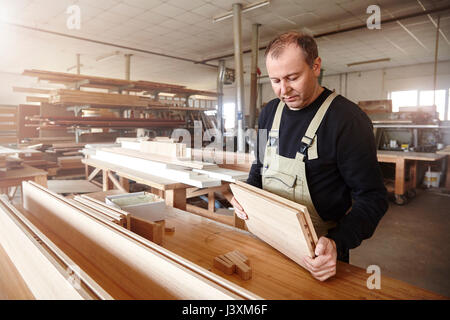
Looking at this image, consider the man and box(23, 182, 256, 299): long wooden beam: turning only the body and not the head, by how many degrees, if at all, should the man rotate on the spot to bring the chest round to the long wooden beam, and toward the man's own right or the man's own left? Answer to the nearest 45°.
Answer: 0° — they already face it

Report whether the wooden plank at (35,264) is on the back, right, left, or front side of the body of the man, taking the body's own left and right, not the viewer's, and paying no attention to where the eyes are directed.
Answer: front

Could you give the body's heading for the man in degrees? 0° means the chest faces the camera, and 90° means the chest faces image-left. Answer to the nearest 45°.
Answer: approximately 45°

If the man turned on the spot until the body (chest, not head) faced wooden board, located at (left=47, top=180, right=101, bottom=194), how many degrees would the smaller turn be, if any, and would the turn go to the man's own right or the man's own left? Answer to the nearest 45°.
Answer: approximately 90° to the man's own right

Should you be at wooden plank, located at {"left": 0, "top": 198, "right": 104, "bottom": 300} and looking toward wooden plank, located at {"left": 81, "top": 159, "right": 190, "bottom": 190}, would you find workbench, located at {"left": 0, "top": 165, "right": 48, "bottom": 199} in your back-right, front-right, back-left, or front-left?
front-left

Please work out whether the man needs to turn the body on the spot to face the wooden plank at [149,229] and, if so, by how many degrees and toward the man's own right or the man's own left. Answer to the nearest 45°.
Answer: approximately 45° to the man's own right

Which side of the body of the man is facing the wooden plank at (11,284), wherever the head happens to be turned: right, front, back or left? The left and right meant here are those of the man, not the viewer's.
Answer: front

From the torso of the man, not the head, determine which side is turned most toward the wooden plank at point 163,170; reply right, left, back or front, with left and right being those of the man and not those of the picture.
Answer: right

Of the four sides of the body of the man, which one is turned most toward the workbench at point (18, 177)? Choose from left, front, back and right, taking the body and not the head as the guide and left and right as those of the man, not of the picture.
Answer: right

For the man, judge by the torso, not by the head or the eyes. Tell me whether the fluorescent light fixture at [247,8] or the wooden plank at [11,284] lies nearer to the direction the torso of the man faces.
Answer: the wooden plank
